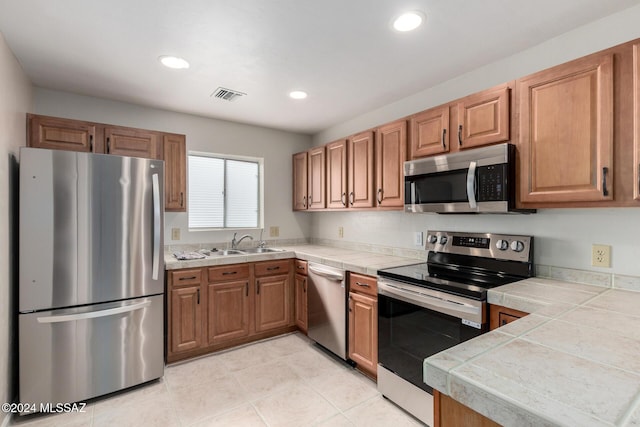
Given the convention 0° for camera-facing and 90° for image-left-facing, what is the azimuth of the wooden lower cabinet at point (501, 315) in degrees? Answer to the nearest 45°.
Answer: approximately 45°

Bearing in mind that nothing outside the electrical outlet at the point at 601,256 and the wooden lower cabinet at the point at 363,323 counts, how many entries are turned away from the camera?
0

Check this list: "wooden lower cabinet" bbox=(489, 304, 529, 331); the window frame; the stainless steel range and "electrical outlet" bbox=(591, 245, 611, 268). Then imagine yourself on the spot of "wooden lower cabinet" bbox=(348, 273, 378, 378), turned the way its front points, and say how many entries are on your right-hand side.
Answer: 1

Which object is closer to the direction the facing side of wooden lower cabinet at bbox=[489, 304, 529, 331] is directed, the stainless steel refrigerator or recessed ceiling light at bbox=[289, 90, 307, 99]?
the stainless steel refrigerator

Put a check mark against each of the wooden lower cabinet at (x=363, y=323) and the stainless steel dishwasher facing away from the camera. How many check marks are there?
0

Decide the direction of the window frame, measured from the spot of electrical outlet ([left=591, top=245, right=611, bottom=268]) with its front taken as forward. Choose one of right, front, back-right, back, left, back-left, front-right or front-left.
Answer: right

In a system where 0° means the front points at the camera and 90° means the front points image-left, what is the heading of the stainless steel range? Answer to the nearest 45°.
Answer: approximately 45°

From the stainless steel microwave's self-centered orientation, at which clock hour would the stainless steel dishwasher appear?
The stainless steel dishwasher is roughly at 2 o'clock from the stainless steel microwave.

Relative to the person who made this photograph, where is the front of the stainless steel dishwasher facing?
facing the viewer and to the left of the viewer
